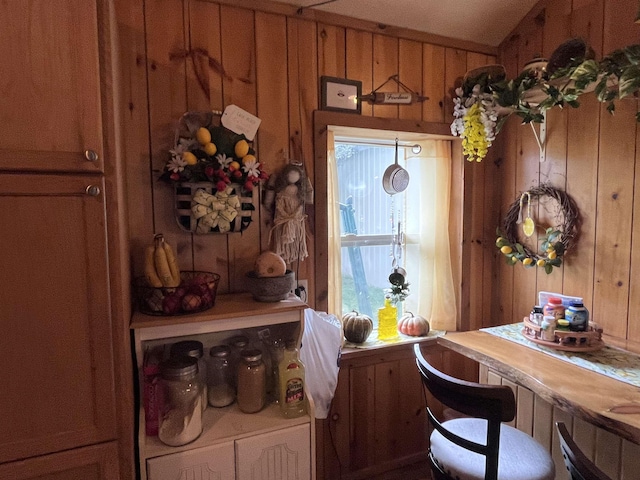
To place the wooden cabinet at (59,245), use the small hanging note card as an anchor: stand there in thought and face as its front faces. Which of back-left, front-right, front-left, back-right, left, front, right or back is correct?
front-right

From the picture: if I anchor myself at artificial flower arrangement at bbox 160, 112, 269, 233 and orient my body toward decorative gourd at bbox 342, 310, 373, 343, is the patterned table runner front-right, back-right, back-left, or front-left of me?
front-right

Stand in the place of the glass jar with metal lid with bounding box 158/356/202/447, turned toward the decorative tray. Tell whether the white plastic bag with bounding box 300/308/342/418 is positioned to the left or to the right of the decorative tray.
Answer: left

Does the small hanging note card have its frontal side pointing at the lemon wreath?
no

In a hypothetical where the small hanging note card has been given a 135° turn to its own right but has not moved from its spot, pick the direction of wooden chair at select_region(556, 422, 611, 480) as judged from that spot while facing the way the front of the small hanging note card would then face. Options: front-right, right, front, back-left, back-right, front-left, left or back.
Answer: back

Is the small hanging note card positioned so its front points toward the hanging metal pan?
no

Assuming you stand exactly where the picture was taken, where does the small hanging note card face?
facing the viewer

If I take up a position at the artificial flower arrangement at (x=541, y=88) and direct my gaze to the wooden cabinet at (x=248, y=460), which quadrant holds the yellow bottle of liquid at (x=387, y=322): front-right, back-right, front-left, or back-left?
front-right

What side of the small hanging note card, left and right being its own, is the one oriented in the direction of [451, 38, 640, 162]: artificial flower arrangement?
left

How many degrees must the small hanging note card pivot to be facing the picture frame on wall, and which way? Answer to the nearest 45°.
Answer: approximately 90° to its left
